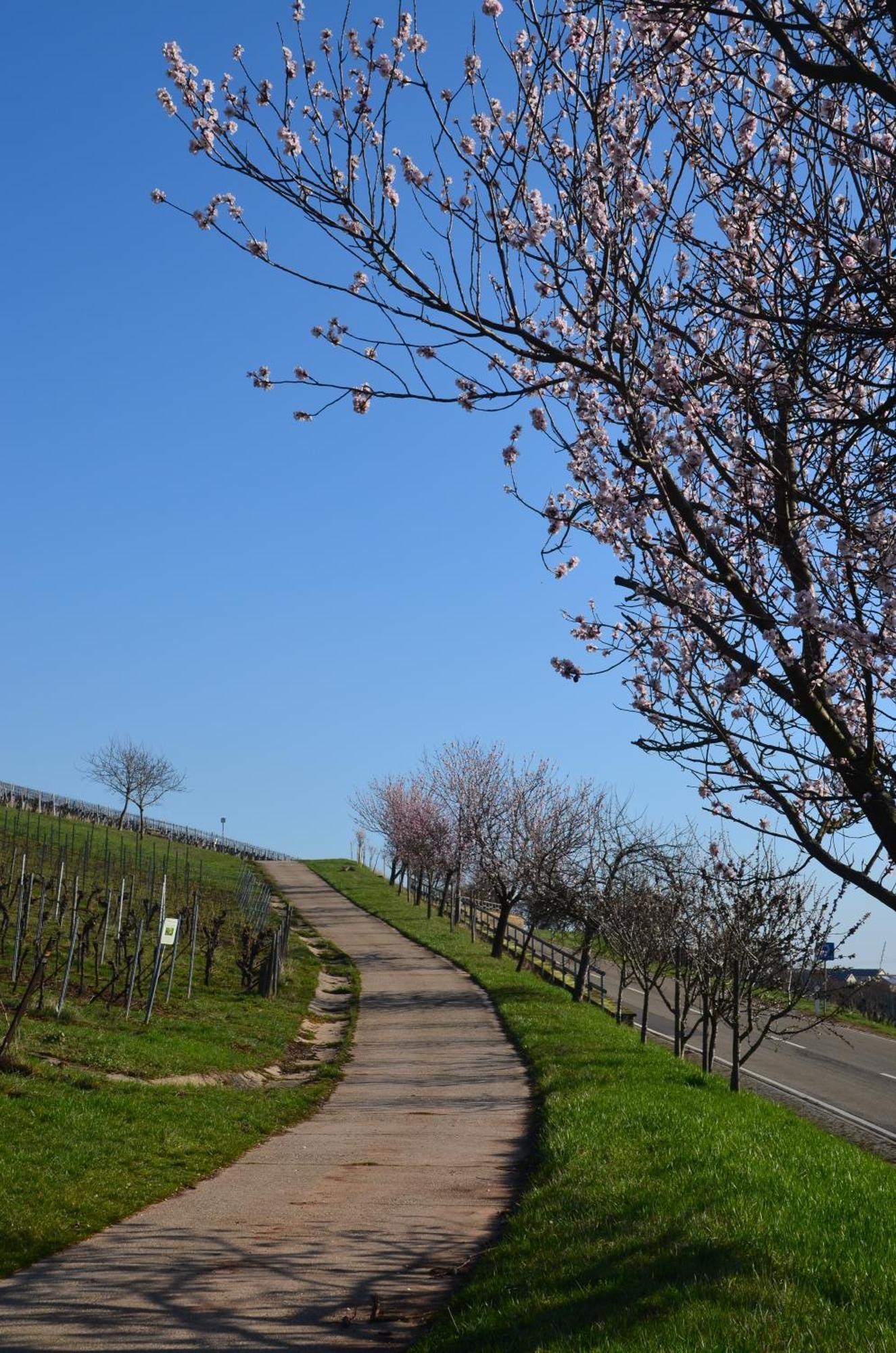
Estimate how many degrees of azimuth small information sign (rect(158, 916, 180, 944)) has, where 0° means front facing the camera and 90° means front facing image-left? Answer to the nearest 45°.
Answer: approximately 0°

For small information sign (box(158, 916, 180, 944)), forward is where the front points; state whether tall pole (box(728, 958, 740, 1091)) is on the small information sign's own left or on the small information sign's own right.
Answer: on the small information sign's own left
